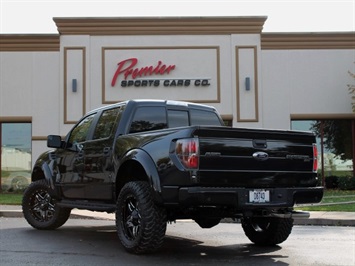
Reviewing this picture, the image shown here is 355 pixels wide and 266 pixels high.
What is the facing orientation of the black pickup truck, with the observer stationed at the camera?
facing away from the viewer and to the left of the viewer

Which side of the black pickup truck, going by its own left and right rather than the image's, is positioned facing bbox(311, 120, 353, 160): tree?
right

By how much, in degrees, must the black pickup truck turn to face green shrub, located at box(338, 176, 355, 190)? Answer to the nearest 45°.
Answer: approximately 90° to its right

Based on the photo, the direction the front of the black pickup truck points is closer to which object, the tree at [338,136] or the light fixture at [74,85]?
the light fixture

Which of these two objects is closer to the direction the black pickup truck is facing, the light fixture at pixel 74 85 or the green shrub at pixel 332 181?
the light fixture

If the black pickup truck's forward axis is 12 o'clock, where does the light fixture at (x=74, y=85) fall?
The light fixture is roughly at 1 o'clock from the black pickup truck.
